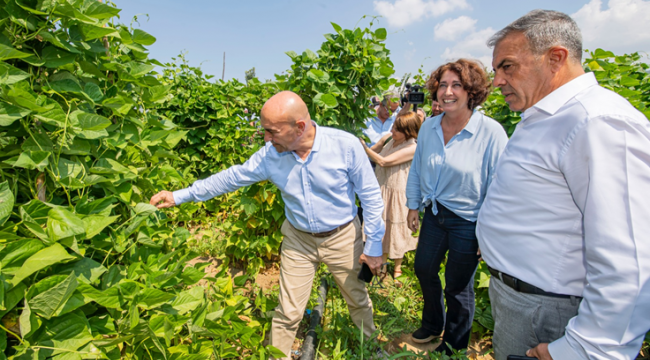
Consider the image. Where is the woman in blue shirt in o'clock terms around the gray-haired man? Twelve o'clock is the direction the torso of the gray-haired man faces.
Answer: The woman in blue shirt is roughly at 2 o'clock from the gray-haired man.

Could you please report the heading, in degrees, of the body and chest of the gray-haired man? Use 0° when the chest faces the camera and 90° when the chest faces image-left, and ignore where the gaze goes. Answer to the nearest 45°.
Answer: approximately 90°

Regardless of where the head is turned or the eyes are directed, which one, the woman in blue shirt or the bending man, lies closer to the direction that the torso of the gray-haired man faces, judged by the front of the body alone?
the bending man

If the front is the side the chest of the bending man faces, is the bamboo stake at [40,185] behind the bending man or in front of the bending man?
in front

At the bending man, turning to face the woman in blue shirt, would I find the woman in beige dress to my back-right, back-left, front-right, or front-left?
front-left

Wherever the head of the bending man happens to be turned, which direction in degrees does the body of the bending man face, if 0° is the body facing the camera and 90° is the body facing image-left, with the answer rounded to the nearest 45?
approximately 45°

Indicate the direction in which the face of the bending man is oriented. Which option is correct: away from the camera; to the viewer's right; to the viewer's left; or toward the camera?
to the viewer's left

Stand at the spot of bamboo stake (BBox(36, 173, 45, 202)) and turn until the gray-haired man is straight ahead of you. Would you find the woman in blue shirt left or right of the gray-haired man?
left

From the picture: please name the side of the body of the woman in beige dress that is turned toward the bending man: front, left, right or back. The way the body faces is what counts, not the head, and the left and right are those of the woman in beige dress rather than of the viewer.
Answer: front

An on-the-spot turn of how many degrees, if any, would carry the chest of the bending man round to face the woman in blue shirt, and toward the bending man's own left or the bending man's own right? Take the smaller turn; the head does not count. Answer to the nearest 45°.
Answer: approximately 135° to the bending man's own left

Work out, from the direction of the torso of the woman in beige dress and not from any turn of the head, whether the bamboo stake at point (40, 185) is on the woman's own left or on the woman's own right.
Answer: on the woman's own left
